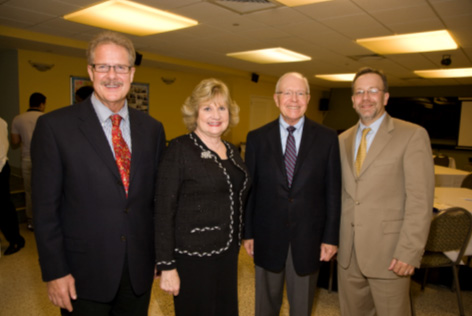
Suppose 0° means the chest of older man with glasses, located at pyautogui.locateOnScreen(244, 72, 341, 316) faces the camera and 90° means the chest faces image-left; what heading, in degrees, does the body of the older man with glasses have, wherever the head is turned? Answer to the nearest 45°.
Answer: approximately 0°

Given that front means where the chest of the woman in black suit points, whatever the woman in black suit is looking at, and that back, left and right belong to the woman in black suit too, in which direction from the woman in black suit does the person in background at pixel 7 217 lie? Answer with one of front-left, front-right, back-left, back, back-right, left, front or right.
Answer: back

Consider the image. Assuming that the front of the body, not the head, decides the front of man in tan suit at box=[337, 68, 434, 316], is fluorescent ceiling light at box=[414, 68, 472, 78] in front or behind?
behind

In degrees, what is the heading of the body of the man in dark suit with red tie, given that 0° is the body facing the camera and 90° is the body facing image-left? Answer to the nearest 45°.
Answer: approximately 315°

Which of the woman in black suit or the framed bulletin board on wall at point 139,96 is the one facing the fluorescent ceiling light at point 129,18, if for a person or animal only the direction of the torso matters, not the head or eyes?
the framed bulletin board on wall
